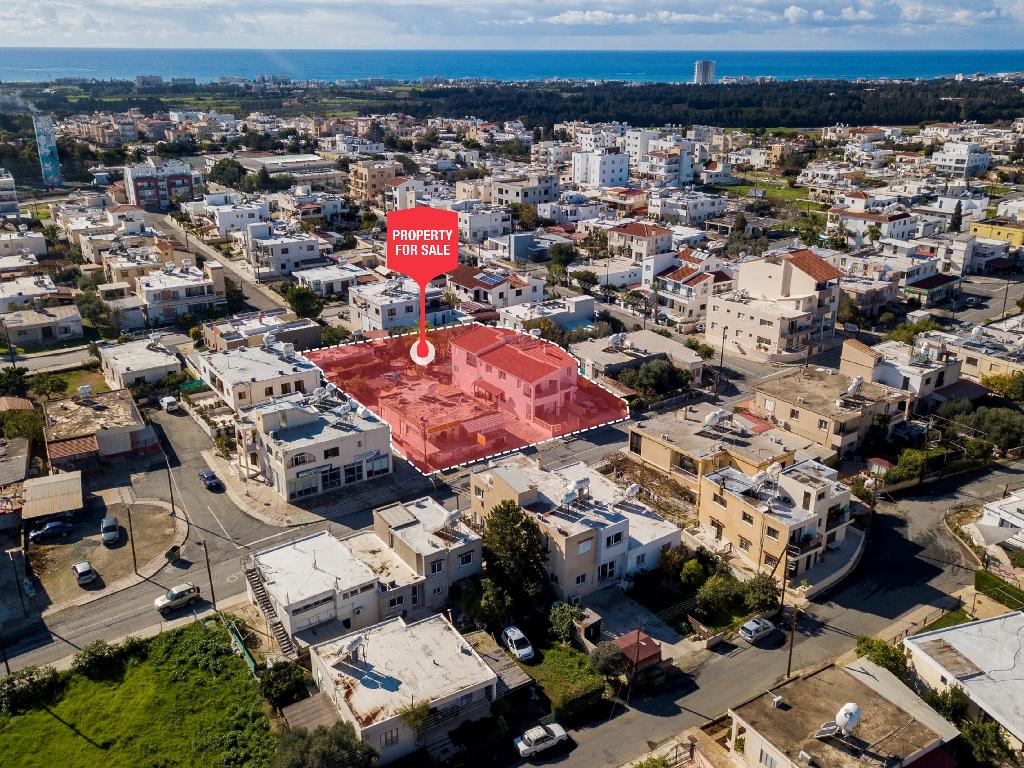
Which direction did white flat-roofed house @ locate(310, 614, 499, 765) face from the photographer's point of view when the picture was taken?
facing the viewer and to the right of the viewer

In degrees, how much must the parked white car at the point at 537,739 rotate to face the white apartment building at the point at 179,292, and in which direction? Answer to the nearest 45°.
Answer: approximately 90° to its left

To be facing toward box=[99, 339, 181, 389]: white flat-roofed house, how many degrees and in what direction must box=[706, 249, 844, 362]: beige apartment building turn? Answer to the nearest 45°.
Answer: approximately 90° to its right

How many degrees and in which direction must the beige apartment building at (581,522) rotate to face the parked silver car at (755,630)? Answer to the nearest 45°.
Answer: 0° — it already faces it

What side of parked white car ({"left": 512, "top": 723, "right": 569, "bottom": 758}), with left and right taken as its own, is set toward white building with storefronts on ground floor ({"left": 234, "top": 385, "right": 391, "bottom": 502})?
left

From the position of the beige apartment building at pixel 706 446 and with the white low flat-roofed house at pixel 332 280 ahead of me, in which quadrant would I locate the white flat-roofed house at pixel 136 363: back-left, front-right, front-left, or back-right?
front-left

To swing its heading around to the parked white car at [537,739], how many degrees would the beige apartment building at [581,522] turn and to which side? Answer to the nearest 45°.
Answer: approximately 45° to its right

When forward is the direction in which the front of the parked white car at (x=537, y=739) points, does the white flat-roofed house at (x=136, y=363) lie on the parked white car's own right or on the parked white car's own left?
on the parked white car's own left

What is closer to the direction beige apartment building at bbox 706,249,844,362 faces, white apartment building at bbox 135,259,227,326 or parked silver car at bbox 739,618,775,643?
the parked silver car

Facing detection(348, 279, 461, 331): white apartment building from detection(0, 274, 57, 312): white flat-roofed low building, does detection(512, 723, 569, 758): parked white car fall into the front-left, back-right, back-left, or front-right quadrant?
front-right

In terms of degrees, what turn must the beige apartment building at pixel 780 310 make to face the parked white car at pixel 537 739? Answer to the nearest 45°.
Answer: approximately 45° to its right
